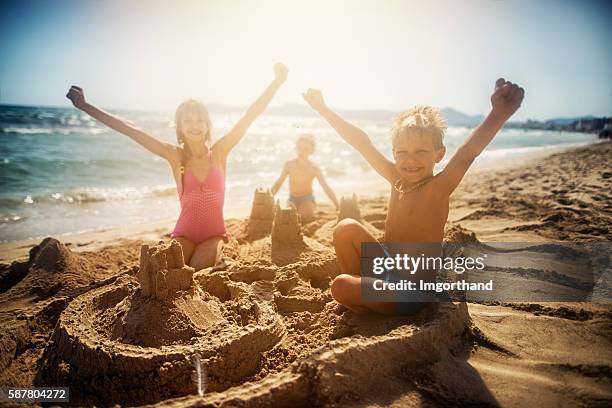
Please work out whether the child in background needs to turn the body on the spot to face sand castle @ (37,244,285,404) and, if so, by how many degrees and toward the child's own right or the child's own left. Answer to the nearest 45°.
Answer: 0° — they already face it

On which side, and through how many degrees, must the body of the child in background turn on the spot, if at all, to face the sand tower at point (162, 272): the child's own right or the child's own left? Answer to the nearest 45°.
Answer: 0° — they already face it

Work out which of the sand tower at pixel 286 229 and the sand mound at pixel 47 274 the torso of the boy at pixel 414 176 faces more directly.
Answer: the sand mound

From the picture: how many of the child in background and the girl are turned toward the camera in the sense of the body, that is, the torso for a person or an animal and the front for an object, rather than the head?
2

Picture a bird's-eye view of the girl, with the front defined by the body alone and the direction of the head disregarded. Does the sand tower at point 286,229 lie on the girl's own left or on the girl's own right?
on the girl's own left

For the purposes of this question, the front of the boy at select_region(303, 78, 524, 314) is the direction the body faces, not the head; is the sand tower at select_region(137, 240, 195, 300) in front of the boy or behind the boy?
in front

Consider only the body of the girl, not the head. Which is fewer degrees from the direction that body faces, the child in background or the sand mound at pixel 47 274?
the sand mound

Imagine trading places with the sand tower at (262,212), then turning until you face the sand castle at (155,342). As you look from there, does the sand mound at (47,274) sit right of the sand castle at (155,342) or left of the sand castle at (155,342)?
right

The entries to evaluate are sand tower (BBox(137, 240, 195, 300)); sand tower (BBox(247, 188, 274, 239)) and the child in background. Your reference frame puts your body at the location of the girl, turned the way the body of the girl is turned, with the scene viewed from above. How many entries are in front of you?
1
